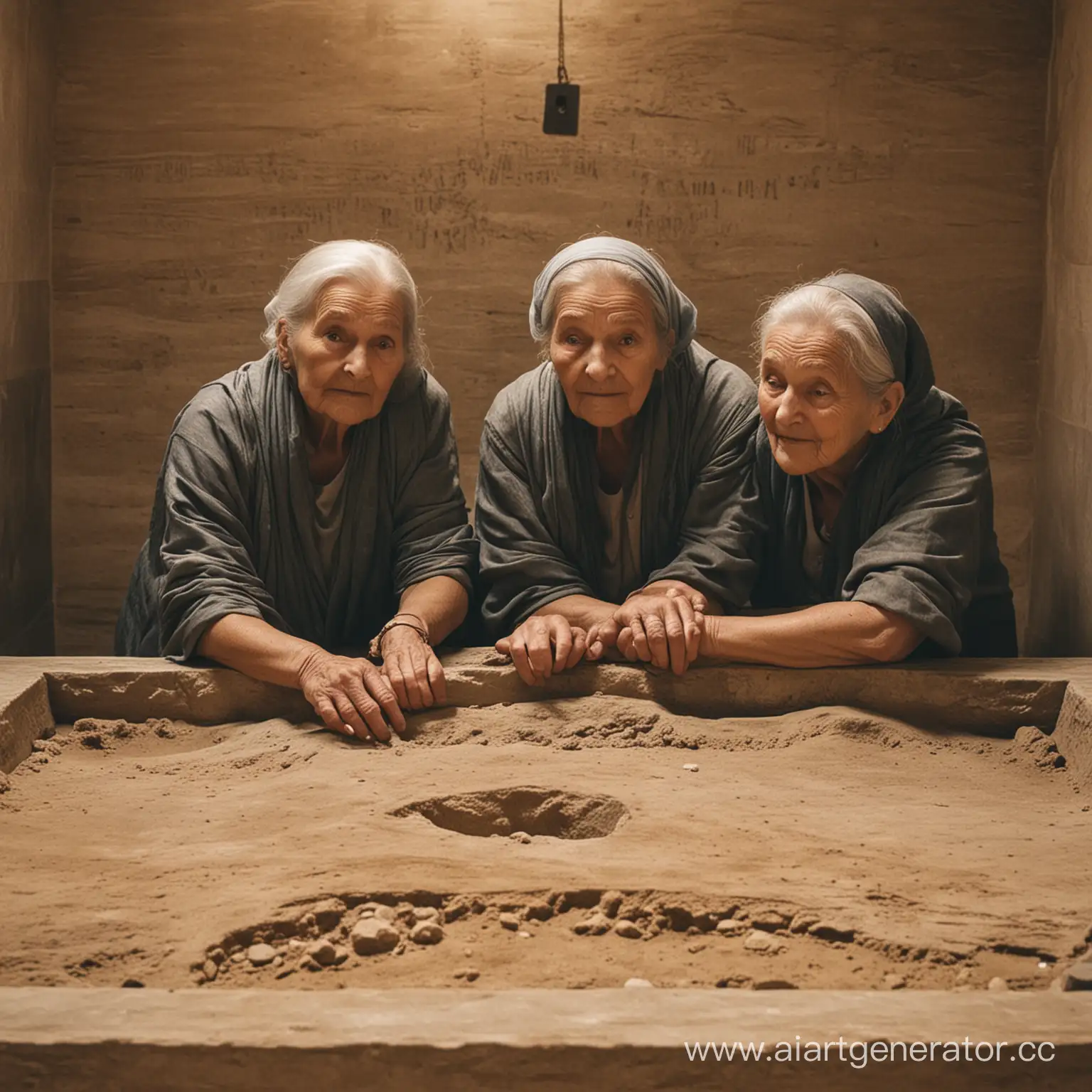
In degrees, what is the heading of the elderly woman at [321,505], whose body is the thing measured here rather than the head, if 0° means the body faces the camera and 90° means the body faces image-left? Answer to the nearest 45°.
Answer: approximately 315°

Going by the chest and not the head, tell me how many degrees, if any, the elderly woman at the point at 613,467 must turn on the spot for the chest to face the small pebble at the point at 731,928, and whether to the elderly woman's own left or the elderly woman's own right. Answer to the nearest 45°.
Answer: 0° — they already face it

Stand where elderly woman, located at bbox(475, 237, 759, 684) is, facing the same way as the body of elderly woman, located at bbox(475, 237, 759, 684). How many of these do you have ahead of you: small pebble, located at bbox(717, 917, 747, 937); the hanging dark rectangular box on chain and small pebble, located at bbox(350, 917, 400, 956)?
2

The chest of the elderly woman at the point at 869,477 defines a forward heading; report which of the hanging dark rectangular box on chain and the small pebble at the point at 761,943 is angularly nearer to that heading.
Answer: the small pebble

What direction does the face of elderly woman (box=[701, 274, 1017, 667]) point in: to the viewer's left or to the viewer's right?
to the viewer's left

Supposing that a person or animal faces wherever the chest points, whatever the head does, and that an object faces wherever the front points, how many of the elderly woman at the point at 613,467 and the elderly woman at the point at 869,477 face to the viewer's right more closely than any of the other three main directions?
0

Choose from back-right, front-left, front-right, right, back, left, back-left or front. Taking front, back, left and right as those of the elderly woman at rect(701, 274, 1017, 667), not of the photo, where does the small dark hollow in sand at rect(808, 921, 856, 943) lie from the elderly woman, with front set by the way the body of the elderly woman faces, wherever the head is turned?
front-left

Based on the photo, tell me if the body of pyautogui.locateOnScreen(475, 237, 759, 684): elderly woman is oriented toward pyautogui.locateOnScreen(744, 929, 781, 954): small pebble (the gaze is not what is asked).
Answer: yes

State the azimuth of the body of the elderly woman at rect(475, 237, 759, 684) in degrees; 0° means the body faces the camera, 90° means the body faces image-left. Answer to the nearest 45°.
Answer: approximately 0°

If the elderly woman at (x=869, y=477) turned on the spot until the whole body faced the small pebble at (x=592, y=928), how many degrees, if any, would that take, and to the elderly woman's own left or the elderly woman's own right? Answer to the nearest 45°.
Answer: approximately 45° to the elderly woman's own left

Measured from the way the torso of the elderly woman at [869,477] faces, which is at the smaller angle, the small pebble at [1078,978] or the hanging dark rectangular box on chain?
the small pebble
